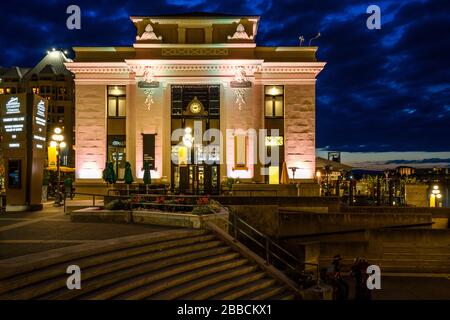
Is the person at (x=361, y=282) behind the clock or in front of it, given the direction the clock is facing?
in front

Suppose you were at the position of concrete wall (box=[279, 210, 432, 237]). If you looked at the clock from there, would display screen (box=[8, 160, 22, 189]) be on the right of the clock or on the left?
left

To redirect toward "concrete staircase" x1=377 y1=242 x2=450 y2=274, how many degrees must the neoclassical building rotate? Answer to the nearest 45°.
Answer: approximately 45° to its left

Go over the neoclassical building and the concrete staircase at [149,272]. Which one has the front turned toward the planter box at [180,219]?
the neoclassical building

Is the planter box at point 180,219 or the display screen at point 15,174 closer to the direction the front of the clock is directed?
the planter box

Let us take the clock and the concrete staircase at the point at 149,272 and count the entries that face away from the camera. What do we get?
0

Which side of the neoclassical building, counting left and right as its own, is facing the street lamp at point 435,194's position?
left

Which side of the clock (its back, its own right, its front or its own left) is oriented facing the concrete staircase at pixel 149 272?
front

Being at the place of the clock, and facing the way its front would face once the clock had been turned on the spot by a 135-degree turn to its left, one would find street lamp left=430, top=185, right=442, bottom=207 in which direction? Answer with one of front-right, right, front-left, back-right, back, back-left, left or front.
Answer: front-right

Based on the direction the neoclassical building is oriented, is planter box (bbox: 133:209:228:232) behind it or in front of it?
in front

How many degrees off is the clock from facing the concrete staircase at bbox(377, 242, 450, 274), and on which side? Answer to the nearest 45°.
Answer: approximately 45° to its left

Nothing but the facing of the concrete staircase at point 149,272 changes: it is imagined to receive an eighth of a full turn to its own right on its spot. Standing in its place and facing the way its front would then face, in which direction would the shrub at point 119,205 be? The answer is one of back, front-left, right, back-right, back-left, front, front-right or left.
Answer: back

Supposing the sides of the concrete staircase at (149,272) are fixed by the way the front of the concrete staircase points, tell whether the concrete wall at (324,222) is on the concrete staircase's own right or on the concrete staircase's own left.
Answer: on the concrete staircase's own left
